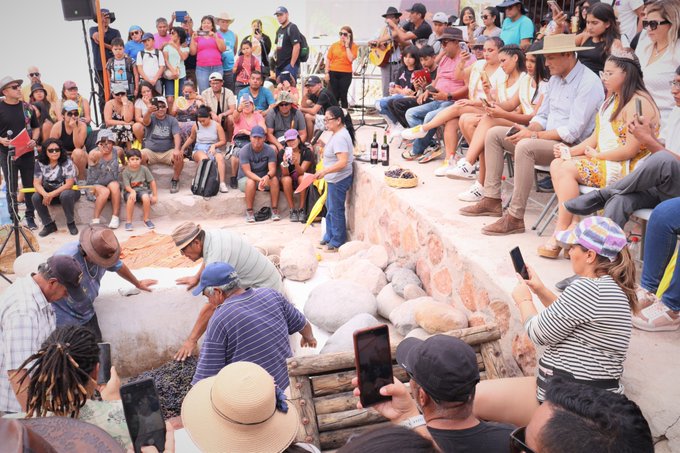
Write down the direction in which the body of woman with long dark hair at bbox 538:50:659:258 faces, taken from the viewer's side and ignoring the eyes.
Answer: to the viewer's left

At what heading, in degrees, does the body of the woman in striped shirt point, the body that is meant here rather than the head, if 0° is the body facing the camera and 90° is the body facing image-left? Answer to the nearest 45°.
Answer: approximately 90°

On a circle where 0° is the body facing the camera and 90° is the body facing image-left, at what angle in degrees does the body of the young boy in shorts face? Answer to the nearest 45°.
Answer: approximately 0°

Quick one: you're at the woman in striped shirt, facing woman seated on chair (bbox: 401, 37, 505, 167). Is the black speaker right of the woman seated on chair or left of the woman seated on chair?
left

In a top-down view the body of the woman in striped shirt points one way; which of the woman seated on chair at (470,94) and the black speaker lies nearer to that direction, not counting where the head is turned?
the black speaker

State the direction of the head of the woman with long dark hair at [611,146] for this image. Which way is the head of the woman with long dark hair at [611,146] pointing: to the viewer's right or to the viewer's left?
to the viewer's left

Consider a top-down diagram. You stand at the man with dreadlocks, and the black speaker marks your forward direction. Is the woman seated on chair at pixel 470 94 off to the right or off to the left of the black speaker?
right

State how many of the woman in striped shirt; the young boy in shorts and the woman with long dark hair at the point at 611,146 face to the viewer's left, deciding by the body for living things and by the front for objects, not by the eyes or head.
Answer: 2
